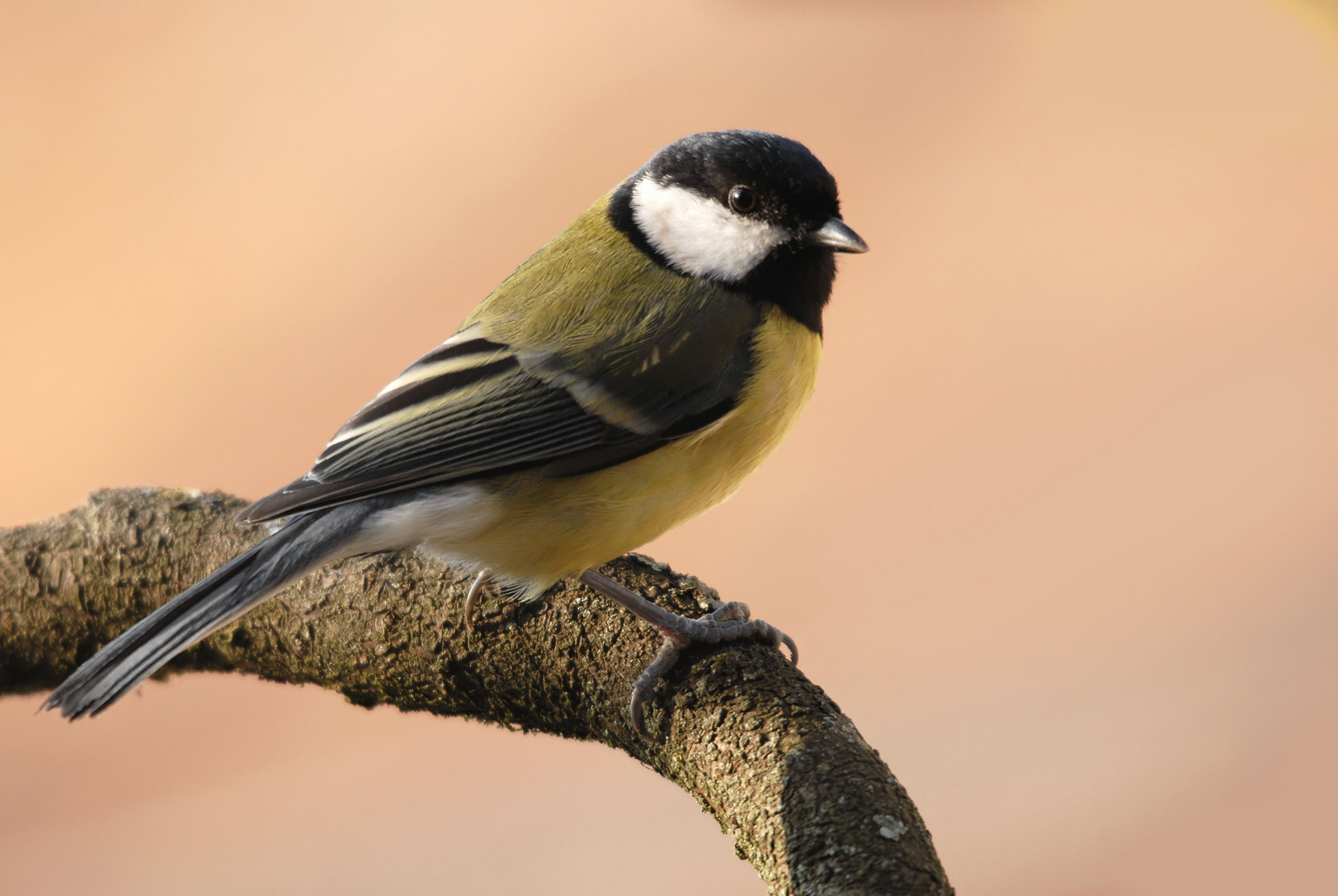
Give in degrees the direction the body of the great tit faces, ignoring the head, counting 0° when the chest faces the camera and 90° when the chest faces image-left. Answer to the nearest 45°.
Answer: approximately 270°
